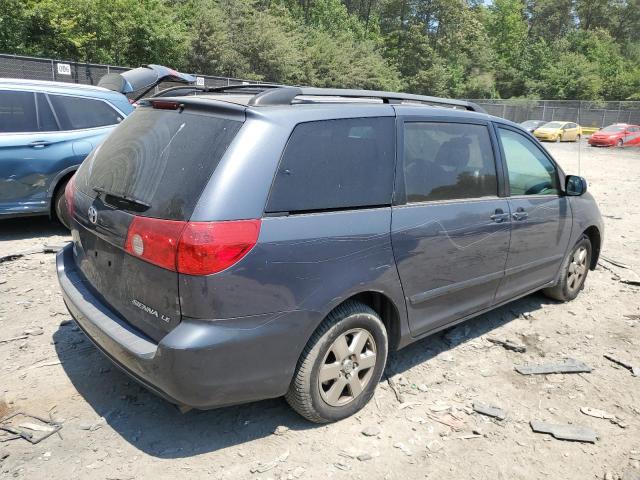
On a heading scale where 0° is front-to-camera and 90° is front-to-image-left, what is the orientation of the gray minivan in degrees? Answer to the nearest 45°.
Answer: approximately 225°

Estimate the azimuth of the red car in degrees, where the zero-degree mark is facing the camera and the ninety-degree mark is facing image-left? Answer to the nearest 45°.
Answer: approximately 45°

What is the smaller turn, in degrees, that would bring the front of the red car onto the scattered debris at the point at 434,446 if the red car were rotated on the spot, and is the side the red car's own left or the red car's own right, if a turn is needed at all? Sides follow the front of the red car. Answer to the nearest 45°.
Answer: approximately 45° to the red car's own left

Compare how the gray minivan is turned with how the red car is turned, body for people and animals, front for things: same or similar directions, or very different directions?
very different directions

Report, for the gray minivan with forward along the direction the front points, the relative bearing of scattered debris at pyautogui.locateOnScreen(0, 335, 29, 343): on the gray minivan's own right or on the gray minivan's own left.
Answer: on the gray minivan's own left

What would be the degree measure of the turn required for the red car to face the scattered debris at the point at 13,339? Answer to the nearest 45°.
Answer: approximately 45° to its left
